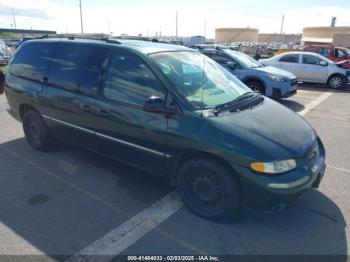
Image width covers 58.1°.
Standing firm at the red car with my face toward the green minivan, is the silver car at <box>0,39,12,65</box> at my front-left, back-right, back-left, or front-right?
front-right

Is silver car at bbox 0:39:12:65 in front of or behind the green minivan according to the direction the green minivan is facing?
behind

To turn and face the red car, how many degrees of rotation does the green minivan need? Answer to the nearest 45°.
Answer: approximately 90° to its left

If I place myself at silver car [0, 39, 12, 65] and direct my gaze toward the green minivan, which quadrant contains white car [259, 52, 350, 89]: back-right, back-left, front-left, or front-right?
front-left

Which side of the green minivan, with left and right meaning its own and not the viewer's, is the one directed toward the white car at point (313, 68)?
left

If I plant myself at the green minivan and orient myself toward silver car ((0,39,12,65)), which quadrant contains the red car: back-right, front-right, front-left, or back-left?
front-right
